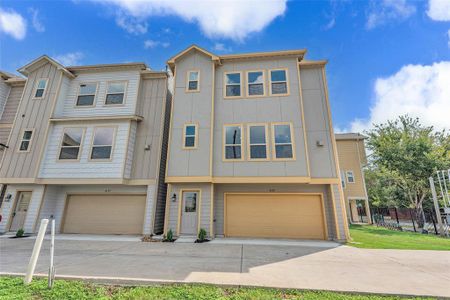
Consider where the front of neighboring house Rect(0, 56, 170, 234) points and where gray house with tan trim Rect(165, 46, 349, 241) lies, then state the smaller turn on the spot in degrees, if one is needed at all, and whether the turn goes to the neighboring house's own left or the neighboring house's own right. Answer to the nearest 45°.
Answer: approximately 45° to the neighboring house's own left

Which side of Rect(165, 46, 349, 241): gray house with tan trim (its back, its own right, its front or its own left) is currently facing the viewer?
front

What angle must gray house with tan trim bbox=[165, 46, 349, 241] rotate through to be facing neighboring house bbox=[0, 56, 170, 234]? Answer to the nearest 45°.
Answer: approximately 90° to its right

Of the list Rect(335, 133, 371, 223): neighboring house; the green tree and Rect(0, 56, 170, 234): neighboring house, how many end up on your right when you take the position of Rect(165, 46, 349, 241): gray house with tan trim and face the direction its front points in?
1

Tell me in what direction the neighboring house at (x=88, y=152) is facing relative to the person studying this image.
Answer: facing the viewer

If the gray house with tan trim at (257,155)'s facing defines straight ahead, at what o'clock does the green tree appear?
The green tree is roughly at 8 o'clock from the gray house with tan trim.

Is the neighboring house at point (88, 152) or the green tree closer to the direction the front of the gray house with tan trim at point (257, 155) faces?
the neighboring house

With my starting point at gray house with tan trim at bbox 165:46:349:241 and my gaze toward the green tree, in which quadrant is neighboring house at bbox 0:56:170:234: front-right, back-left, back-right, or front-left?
back-left

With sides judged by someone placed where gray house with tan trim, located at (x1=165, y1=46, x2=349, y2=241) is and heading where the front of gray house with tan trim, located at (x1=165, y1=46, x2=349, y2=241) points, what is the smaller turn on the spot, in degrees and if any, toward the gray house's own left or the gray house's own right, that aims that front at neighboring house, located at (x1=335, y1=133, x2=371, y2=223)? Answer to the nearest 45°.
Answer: approximately 135° to the gray house's own left
